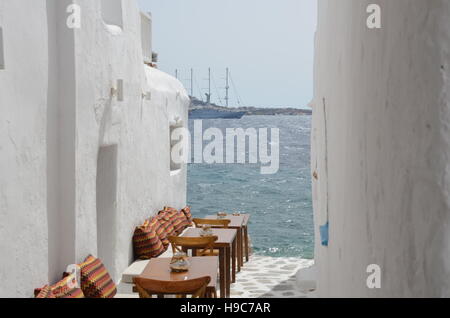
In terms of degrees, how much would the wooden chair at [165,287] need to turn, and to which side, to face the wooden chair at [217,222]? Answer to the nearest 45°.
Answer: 0° — it already faces it

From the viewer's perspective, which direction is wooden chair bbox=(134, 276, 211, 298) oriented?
away from the camera

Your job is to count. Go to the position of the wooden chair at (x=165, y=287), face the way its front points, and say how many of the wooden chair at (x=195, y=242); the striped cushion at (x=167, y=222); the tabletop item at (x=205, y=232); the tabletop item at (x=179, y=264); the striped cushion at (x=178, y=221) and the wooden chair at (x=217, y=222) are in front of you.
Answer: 6

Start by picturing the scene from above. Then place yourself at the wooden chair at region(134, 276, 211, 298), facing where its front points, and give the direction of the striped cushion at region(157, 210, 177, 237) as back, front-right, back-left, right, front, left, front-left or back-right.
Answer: front

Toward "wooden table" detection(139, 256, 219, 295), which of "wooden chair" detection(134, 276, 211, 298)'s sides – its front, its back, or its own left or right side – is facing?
front

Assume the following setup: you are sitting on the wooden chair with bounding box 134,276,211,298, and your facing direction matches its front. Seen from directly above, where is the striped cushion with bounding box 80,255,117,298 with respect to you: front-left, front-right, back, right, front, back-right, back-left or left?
front-left

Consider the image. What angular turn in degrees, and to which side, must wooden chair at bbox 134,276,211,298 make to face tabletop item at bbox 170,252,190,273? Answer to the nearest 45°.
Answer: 0° — it already faces it

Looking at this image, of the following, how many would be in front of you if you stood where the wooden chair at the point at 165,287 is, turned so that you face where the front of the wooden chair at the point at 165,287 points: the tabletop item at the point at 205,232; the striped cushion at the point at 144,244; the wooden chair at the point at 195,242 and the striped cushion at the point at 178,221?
4

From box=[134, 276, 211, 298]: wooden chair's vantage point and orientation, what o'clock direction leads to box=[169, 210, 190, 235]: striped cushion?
The striped cushion is roughly at 12 o'clock from the wooden chair.

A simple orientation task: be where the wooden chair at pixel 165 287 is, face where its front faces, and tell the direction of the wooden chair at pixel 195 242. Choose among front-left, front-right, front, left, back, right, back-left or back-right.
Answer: front

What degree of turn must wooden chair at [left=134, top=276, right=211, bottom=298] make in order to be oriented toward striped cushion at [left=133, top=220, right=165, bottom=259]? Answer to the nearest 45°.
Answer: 0° — it already faces it

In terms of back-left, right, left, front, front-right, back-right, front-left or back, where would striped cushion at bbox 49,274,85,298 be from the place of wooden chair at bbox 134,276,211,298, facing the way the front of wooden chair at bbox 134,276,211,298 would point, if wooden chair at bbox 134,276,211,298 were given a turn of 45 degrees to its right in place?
back-left

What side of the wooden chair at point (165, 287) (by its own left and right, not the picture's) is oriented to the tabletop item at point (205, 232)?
front

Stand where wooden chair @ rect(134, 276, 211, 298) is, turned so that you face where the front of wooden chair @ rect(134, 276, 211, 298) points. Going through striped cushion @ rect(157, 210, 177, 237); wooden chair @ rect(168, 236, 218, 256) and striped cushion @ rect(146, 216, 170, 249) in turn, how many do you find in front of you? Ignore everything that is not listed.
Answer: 3
